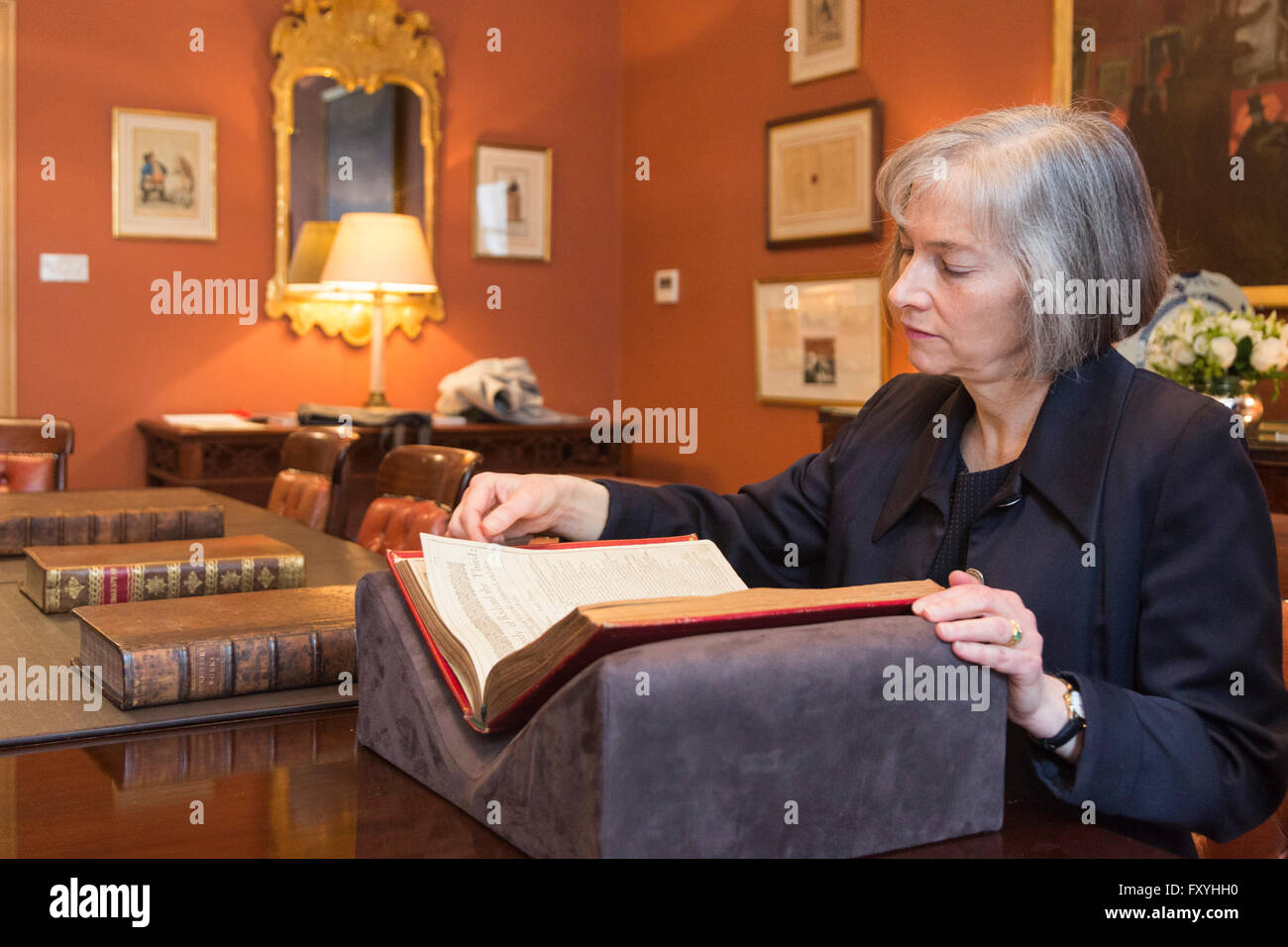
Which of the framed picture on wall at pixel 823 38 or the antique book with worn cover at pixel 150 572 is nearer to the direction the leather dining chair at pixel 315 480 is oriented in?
the antique book with worn cover

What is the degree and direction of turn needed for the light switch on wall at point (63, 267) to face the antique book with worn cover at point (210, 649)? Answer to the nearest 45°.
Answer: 0° — it already faces it

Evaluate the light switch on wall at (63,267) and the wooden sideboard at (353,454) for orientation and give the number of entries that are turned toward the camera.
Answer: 2

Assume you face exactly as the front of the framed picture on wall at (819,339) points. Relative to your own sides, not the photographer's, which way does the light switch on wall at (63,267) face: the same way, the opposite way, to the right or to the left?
to the left

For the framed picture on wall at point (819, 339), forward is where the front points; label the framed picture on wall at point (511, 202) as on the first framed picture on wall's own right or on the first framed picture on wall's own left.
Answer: on the first framed picture on wall's own right

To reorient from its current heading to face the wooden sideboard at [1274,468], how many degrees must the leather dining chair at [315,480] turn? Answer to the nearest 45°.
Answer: approximately 135° to its left

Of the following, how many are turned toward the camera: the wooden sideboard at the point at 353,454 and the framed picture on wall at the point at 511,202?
2

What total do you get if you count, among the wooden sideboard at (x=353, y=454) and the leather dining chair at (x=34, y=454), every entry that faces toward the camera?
2

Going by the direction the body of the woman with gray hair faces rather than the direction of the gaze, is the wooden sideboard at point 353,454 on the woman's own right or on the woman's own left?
on the woman's own right
